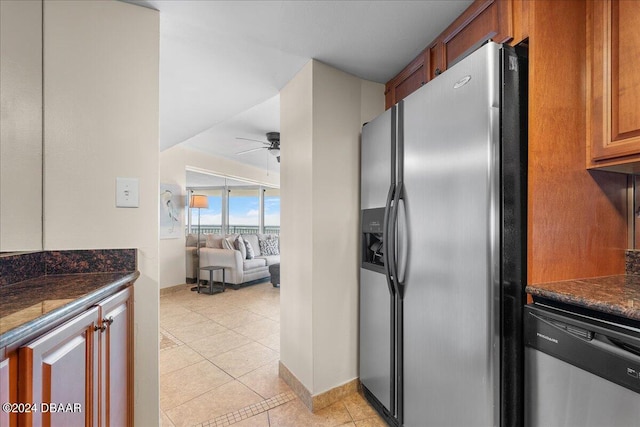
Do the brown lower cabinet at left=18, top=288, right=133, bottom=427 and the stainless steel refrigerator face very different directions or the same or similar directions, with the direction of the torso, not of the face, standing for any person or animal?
very different directions

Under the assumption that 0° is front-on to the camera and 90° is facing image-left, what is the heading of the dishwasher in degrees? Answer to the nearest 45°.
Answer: approximately 45°

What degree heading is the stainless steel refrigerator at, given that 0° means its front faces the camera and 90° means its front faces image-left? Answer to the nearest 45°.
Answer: approximately 45°

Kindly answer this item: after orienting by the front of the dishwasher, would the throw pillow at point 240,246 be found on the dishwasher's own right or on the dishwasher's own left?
on the dishwasher's own right

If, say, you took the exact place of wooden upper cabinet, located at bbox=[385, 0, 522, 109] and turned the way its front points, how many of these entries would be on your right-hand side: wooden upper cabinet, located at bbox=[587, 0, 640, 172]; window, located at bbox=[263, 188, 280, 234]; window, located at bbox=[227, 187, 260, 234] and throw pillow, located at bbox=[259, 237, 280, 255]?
3

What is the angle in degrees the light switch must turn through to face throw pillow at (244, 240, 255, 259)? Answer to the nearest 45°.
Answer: approximately 135° to its left
